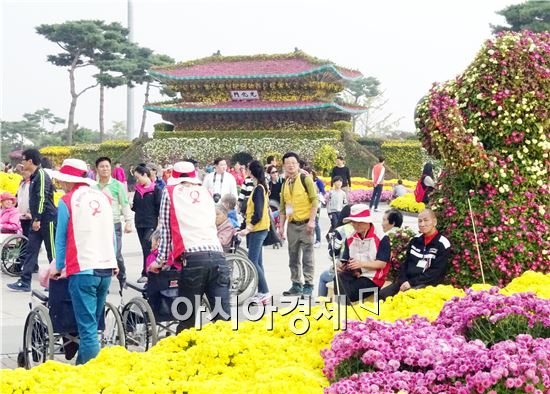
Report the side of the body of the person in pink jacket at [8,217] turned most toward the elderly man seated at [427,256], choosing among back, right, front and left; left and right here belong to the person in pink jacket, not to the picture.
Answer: left

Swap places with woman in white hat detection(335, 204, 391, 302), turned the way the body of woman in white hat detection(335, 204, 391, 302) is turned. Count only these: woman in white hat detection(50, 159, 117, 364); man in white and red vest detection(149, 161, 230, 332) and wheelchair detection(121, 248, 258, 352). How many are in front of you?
3

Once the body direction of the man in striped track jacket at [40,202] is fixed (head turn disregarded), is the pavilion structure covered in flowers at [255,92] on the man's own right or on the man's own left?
on the man's own right

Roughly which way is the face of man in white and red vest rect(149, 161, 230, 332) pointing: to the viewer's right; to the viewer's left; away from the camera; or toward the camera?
away from the camera

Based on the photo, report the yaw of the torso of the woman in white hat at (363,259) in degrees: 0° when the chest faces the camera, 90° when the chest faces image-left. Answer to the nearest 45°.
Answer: approximately 45°

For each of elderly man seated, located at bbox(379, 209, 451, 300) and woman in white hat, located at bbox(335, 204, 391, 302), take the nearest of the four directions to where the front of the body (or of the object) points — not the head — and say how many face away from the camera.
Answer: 0

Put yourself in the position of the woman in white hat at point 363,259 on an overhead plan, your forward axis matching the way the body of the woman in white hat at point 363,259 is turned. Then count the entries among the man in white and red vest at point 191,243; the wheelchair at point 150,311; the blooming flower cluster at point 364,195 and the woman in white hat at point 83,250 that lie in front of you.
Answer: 3

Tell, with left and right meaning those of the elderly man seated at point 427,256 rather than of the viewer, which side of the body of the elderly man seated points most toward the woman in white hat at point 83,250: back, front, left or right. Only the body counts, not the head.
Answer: front

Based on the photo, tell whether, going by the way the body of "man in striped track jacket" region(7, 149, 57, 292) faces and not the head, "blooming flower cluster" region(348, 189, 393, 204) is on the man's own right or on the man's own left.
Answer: on the man's own right
